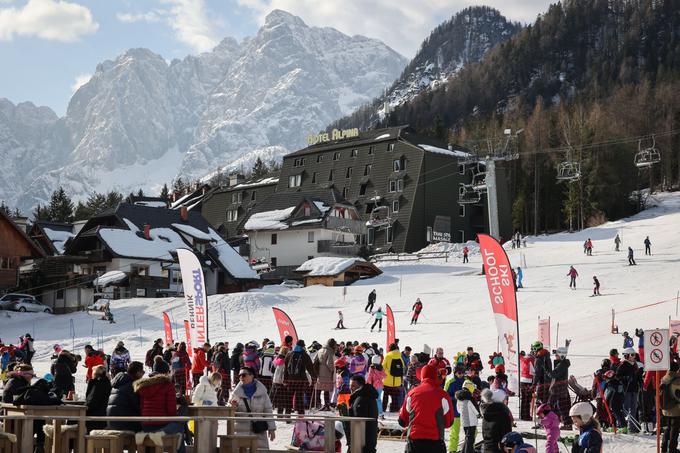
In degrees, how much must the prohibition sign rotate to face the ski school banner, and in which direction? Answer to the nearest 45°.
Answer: approximately 135° to its right

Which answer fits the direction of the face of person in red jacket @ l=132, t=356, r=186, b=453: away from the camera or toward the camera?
away from the camera

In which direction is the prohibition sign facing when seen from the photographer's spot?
facing the viewer

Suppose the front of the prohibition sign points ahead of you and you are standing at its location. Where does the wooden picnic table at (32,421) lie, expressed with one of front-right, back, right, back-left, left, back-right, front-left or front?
front-right
